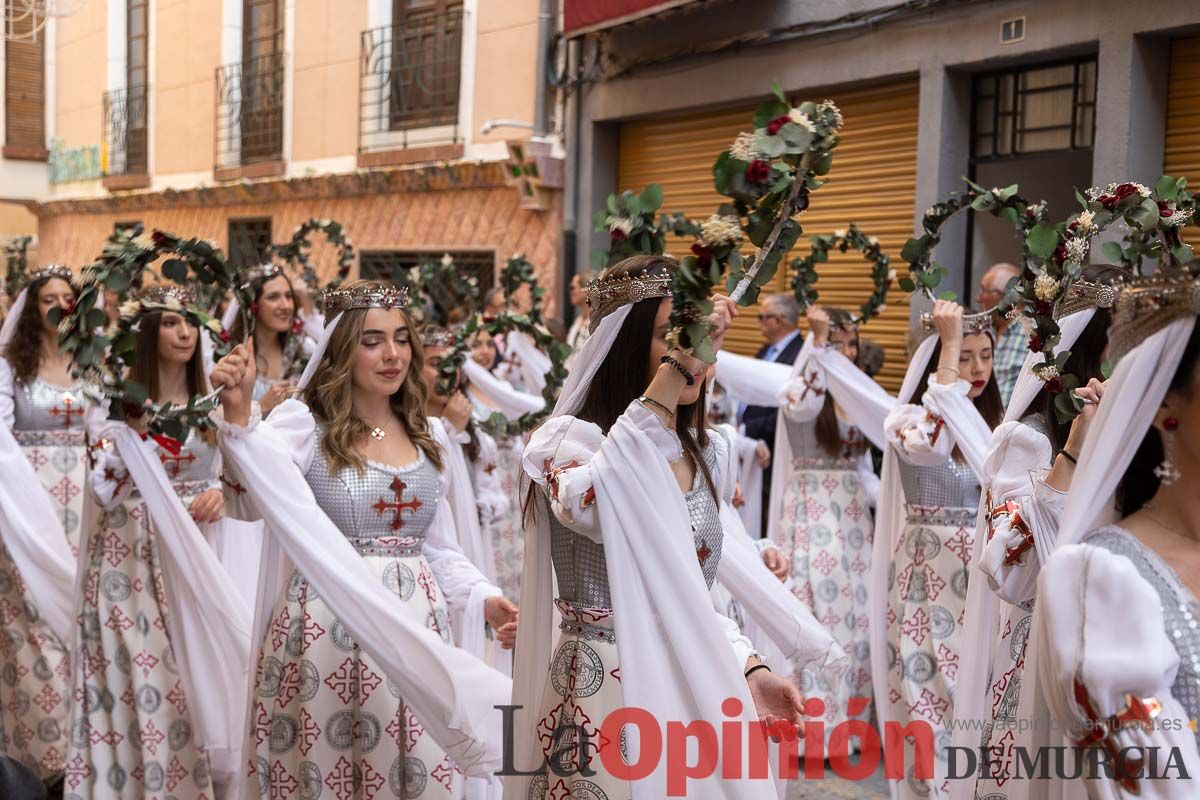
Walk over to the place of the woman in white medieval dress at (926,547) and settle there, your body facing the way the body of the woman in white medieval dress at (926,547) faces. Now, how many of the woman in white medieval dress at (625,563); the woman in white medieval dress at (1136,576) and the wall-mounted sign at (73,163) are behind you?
1

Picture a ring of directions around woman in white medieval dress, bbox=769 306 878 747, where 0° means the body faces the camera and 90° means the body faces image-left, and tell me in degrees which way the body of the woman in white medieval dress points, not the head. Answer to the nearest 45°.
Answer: approximately 315°

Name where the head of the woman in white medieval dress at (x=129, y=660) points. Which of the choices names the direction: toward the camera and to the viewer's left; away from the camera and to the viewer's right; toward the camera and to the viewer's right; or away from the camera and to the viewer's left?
toward the camera and to the viewer's right

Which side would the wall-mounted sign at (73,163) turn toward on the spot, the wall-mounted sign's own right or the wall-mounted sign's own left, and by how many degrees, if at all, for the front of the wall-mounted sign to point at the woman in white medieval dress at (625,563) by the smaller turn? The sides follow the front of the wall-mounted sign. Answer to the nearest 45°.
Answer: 0° — it already faces them

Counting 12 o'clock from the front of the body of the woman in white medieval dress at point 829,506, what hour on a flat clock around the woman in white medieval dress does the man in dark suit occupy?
The man in dark suit is roughly at 7 o'clock from the woman in white medieval dress.

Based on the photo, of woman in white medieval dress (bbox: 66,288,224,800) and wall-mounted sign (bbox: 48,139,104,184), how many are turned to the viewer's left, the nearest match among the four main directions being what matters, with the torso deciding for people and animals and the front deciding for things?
0

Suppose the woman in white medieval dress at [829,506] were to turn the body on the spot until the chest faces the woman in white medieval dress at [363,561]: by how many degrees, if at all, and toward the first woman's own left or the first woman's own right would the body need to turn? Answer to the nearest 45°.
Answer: approximately 90° to the first woman's own right

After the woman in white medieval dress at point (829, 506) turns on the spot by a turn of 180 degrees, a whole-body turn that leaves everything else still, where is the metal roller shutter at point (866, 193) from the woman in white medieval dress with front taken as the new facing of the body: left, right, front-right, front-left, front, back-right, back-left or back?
front-right
